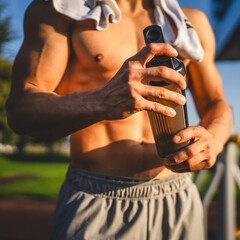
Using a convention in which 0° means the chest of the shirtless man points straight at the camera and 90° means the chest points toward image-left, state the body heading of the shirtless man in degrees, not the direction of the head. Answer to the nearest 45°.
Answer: approximately 315°
